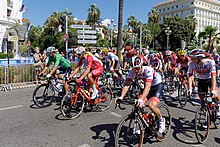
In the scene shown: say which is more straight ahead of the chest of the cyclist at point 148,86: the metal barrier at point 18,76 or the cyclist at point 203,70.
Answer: the metal barrier

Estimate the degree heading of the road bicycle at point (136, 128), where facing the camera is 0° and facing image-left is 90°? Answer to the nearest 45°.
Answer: approximately 45°

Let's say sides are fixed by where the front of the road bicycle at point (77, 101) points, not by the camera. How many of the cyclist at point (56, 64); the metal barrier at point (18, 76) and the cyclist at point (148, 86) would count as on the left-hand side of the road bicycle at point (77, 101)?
1

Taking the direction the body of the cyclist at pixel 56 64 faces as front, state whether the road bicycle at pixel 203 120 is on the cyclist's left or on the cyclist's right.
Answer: on the cyclist's left

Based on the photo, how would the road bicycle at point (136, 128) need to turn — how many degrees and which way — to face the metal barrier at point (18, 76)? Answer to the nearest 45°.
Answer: approximately 90° to its right

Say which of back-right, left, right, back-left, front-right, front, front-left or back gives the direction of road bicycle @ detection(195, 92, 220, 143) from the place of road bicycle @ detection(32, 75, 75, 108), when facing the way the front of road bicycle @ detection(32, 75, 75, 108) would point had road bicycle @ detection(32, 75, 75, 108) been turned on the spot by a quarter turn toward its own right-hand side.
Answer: back

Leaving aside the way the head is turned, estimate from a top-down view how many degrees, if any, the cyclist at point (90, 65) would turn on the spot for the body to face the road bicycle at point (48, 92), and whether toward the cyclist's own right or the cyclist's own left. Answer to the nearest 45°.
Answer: approximately 90° to the cyclist's own right
